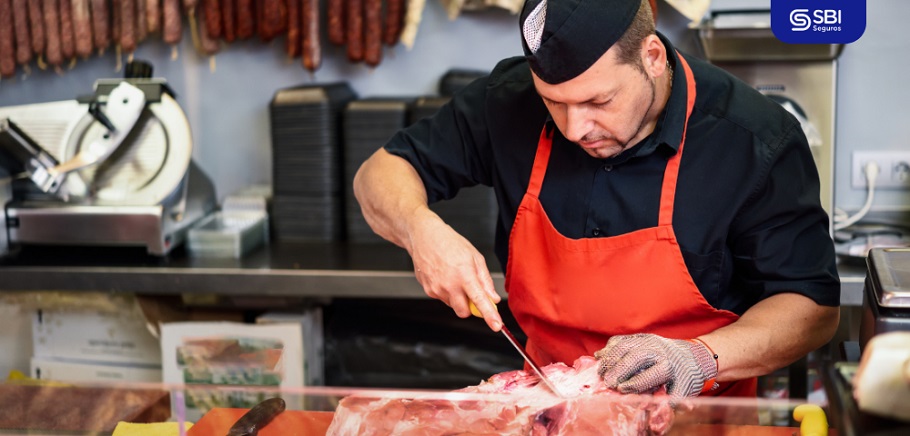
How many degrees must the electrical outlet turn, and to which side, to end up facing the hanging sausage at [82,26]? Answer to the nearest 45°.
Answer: approximately 90° to its right

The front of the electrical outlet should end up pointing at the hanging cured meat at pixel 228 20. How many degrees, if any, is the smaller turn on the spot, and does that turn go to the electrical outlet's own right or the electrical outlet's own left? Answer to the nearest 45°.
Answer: approximately 90° to the electrical outlet's own right

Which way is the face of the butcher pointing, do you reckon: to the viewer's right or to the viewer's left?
to the viewer's left

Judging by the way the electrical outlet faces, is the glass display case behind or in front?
in front

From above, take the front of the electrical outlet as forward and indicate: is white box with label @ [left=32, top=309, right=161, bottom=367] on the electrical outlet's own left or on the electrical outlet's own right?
on the electrical outlet's own right

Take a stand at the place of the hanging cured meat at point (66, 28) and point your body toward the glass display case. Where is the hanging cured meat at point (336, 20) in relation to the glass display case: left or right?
left

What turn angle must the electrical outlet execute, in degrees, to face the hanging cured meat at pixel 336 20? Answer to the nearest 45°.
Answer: approximately 90° to its right

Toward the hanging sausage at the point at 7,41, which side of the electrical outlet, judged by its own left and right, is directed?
right

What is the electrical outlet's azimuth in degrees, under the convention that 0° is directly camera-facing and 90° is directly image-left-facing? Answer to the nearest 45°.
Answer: approximately 0°

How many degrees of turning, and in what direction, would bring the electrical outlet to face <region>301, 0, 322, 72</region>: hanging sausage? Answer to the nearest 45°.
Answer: approximately 90° to its right

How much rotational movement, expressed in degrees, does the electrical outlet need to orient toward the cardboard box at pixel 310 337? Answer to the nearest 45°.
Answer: approximately 45° to its right

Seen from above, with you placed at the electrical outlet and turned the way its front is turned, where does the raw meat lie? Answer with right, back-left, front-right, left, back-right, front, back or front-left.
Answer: front

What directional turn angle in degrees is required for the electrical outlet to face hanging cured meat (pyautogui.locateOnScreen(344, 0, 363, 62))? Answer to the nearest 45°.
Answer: approximately 90° to its right

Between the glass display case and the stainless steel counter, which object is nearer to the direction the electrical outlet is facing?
the glass display case

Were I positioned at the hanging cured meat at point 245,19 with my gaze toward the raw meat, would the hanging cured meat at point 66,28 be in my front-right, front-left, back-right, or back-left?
back-right

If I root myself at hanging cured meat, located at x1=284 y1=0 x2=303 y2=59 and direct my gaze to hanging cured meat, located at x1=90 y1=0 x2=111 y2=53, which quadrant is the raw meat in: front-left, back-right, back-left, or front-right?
back-left
